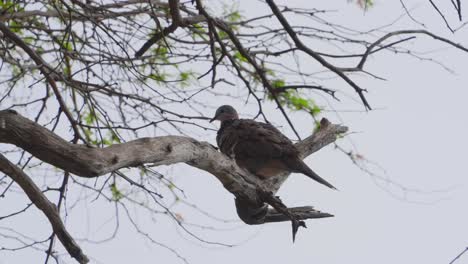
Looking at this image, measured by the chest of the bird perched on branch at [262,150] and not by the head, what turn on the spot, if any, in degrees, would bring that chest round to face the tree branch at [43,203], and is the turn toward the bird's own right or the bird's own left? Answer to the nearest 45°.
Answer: approximately 45° to the bird's own left

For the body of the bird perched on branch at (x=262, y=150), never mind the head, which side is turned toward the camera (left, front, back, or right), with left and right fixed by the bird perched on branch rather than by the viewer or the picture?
left
